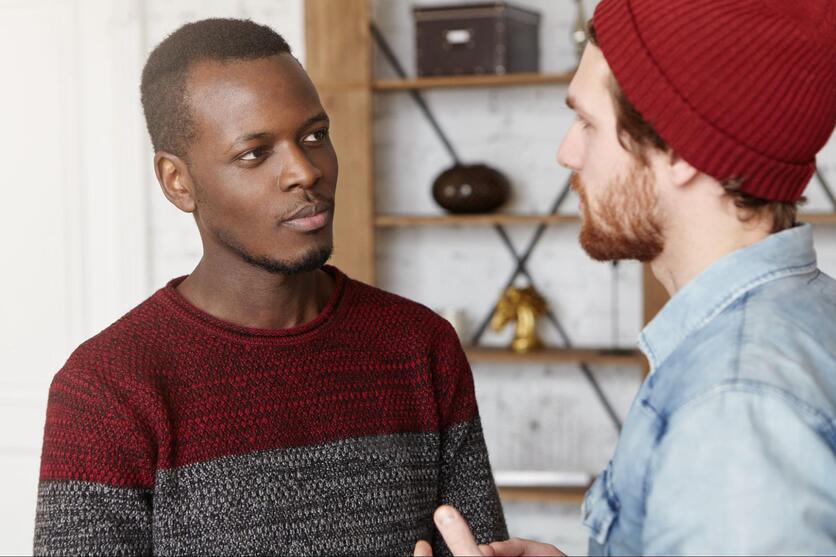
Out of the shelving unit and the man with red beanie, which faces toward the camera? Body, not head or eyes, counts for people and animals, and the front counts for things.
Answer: the shelving unit

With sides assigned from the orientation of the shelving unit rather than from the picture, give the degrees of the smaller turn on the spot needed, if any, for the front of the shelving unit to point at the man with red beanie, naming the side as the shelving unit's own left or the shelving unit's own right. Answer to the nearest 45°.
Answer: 0° — it already faces them

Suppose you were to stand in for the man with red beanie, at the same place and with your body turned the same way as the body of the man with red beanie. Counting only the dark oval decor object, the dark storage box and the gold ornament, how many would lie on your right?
3

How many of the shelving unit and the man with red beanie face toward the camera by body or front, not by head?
1

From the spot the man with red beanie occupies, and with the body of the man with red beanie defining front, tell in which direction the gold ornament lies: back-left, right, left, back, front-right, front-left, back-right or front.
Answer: right

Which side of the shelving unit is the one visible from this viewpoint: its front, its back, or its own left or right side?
front

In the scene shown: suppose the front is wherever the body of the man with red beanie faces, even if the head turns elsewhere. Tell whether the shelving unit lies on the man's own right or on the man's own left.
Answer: on the man's own right

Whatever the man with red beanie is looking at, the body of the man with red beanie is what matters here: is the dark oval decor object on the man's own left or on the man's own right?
on the man's own right

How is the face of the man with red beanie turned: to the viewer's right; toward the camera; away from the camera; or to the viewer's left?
to the viewer's left

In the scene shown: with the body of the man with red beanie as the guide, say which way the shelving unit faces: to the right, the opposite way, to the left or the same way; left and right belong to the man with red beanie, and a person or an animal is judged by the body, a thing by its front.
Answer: to the left

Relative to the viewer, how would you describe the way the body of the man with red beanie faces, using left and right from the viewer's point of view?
facing to the left of the viewer
